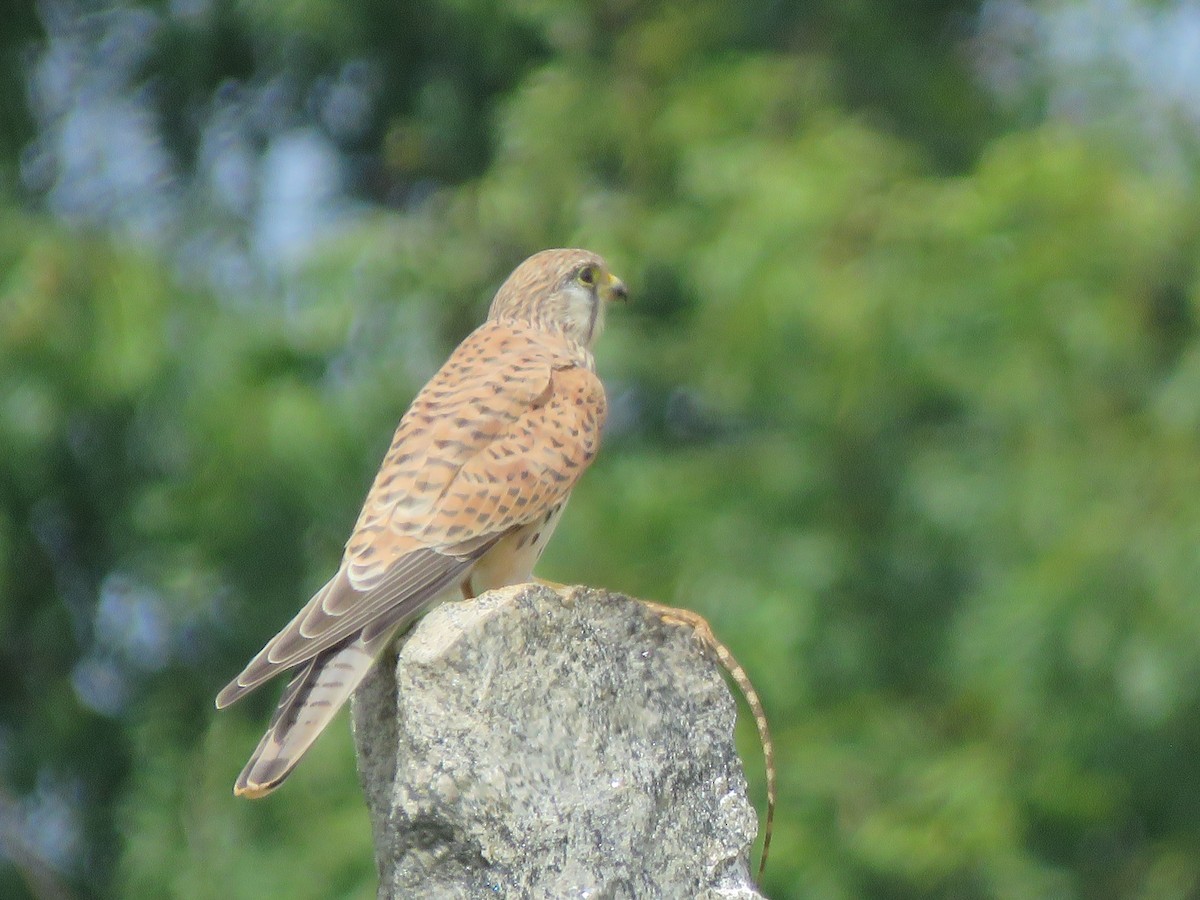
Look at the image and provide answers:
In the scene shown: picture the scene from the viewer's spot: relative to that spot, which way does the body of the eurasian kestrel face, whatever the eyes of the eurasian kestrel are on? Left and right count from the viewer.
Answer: facing away from the viewer and to the right of the viewer

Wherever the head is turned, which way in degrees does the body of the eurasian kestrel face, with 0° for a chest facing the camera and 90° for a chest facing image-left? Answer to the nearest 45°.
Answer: approximately 225°
